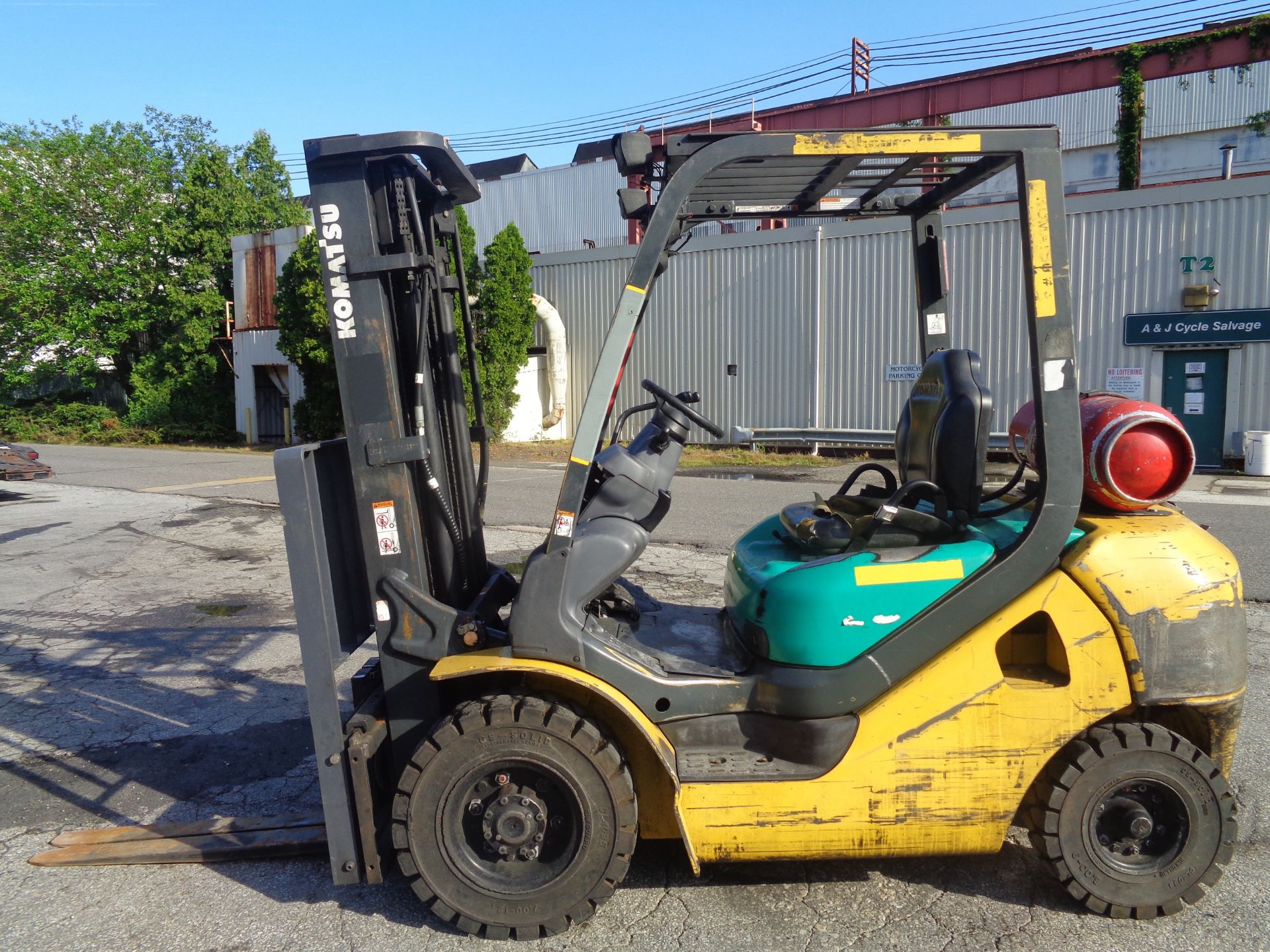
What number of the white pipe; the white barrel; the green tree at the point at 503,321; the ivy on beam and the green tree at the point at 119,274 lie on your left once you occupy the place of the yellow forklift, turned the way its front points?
0

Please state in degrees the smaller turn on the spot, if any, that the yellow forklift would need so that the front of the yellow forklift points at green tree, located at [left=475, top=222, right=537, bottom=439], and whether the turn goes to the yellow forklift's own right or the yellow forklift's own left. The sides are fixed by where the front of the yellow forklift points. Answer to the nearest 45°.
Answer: approximately 90° to the yellow forklift's own right

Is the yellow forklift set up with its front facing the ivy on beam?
no

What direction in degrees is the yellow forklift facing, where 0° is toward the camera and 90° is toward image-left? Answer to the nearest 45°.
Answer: approximately 90°

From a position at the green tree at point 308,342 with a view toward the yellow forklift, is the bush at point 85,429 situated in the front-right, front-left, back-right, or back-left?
back-right

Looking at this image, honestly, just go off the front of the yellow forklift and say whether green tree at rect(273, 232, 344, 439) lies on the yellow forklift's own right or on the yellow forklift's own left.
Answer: on the yellow forklift's own right

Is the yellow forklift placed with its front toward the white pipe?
no

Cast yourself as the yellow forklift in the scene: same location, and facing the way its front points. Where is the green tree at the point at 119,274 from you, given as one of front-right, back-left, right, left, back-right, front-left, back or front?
front-right

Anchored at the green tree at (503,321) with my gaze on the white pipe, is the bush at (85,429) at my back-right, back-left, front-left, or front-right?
back-left

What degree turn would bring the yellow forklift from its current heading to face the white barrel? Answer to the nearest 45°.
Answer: approximately 135° to its right
